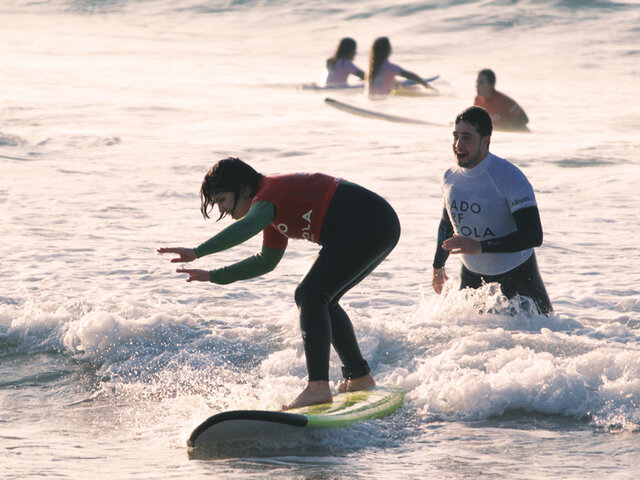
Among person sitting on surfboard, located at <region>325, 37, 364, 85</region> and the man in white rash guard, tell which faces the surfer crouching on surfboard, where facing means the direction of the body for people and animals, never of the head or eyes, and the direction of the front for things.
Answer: the man in white rash guard

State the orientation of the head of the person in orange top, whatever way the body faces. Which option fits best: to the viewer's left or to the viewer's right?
to the viewer's left

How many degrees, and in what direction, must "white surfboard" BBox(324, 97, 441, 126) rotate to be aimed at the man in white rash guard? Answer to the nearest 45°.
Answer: approximately 90° to its left

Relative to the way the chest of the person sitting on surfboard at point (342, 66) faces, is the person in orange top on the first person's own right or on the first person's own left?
on the first person's own right

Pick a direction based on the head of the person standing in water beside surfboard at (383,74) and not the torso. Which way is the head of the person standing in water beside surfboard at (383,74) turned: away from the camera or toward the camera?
away from the camera

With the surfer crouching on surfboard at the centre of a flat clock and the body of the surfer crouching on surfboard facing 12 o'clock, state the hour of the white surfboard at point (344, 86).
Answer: The white surfboard is roughly at 3 o'clock from the surfer crouching on surfboard.

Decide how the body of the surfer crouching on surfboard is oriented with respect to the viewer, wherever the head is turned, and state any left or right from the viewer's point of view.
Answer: facing to the left of the viewer

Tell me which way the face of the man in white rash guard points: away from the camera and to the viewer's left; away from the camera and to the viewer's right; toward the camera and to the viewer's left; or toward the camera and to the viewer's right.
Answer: toward the camera and to the viewer's left

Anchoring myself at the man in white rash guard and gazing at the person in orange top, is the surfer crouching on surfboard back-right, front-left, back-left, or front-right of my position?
back-left

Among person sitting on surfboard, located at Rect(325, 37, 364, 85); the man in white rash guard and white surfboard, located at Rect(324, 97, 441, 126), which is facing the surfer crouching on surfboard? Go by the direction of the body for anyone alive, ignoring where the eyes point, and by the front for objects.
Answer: the man in white rash guard

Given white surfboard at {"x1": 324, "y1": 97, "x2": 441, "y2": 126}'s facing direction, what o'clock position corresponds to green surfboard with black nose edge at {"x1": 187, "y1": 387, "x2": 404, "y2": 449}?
The green surfboard with black nose edge is roughly at 9 o'clock from the white surfboard.

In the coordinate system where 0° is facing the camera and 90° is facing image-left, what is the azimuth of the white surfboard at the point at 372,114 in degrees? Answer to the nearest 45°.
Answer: approximately 90°

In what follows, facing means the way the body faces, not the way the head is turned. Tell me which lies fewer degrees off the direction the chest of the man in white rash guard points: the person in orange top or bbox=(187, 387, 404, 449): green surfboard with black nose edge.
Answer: the green surfboard with black nose edge

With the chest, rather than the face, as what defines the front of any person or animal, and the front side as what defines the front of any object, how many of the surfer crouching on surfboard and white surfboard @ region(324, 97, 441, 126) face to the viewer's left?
2

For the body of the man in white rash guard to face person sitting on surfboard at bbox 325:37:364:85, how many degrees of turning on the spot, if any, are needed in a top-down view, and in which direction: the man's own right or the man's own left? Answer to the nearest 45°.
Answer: approximately 135° to the man's own right

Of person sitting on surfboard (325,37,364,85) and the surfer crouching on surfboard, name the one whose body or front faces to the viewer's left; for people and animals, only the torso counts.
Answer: the surfer crouching on surfboard
